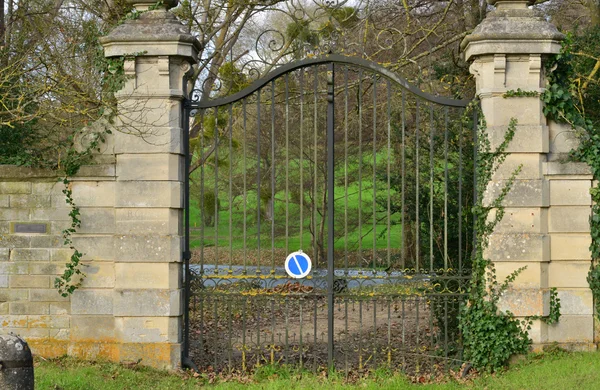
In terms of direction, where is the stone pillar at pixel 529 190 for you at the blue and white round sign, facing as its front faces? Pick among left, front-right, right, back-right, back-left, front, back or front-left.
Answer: left

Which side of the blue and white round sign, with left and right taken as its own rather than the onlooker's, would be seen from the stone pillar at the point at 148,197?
right

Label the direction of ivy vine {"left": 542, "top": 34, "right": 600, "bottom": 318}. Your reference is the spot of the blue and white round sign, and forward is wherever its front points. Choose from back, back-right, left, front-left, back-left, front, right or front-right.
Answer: left

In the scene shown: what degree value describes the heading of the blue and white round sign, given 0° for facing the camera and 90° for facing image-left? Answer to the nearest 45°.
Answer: approximately 0°
